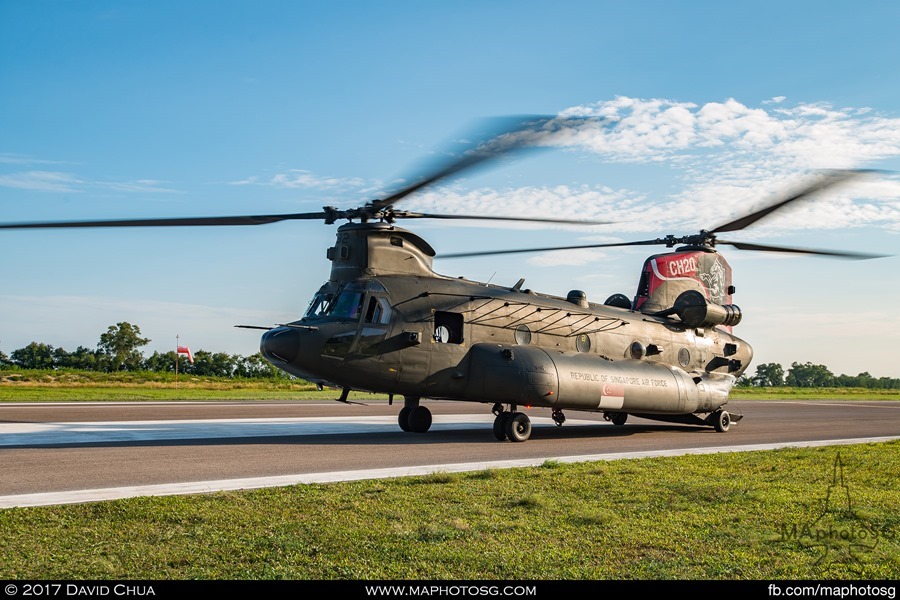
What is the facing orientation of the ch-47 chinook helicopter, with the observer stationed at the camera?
facing the viewer and to the left of the viewer
